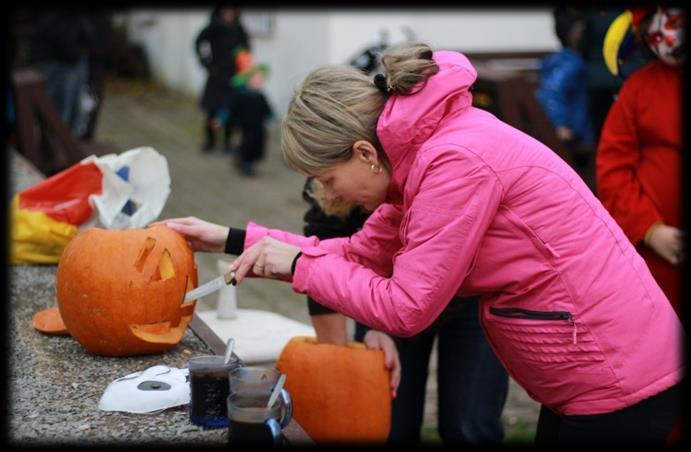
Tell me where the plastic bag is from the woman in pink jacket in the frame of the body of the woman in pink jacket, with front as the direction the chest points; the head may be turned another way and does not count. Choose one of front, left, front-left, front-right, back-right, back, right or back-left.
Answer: front-right

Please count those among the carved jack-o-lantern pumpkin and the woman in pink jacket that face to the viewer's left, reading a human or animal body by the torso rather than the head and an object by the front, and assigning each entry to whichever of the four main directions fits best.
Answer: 1

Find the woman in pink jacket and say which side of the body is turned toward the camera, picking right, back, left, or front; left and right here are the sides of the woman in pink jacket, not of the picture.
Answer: left

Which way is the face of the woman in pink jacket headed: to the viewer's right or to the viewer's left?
to the viewer's left

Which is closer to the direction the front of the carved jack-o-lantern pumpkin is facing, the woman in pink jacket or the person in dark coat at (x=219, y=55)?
the woman in pink jacket

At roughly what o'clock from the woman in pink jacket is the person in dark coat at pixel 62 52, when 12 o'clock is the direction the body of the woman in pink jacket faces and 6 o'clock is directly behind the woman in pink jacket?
The person in dark coat is roughly at 2 o'clock from the woman in pink jacket.

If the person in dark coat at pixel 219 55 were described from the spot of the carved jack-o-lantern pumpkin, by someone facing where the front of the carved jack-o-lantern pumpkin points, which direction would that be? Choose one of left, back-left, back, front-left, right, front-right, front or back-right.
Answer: left

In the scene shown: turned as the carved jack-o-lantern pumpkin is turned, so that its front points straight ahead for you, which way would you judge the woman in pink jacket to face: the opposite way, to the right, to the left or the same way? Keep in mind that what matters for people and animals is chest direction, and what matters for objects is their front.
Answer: the opposite way
